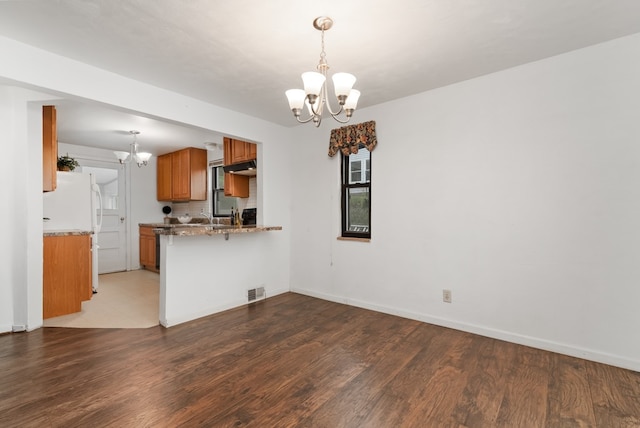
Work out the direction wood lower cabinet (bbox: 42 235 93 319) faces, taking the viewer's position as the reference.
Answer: facing to the right of the viewer

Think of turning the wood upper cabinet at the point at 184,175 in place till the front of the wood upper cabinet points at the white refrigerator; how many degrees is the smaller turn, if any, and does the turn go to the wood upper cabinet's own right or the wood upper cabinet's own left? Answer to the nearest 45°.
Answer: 0° — it already faces it

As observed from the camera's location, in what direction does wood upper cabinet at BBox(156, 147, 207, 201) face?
facing the viewer and to the left of the viewer

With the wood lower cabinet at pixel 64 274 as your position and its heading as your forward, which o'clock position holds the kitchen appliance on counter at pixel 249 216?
The kitchen appliance on counter is roughly at 12 o'clock from the wood lower cabinet.

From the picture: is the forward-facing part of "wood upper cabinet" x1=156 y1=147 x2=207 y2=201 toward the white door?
no

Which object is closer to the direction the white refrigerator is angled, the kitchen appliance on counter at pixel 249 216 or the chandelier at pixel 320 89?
the kitchen appliance on counter

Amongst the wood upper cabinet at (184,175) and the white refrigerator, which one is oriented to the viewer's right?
the white refrigerator

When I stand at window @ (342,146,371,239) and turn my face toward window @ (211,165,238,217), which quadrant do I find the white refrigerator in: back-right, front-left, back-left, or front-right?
front-left

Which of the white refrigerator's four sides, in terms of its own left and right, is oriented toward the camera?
right

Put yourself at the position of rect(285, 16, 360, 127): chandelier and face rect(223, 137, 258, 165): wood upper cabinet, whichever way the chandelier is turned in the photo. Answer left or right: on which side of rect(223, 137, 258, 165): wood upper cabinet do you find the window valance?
right

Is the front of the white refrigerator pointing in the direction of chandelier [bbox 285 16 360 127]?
no

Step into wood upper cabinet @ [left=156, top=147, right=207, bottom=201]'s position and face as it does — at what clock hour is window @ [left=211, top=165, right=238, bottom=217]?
The window is roughly at 8 o'clock from the wood upper cabinet.
